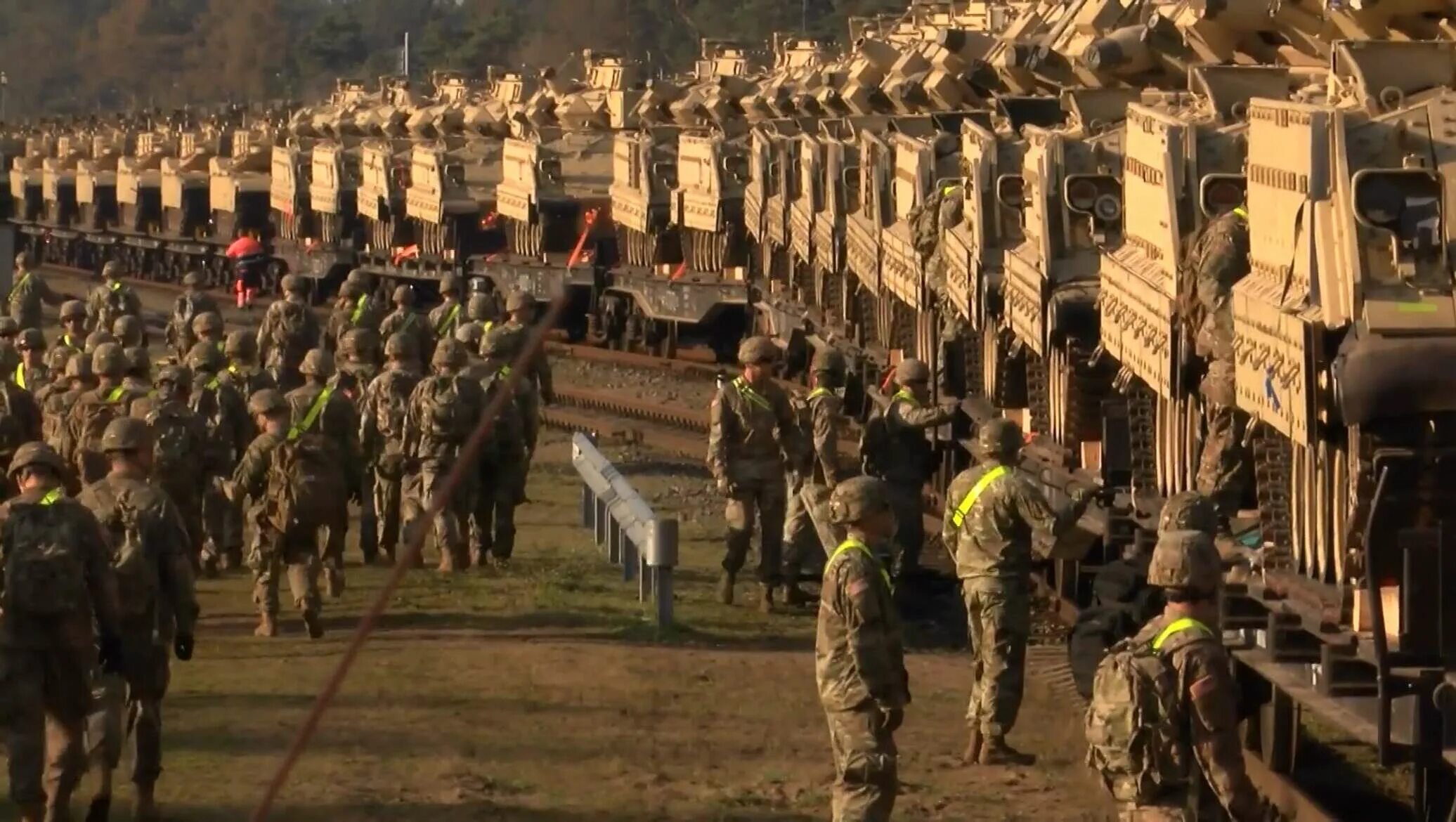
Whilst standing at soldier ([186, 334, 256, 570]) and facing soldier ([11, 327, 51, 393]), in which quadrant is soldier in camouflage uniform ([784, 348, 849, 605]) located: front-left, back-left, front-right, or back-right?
back-right

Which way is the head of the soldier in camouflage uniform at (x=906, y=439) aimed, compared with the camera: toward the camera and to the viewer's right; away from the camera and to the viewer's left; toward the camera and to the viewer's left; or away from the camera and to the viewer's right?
away from the camera and to the viewer's right

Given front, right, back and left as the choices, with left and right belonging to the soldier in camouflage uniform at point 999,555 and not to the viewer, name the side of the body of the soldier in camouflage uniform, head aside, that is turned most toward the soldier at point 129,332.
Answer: left

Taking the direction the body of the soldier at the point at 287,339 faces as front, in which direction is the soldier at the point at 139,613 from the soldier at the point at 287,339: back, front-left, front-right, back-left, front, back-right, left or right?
back

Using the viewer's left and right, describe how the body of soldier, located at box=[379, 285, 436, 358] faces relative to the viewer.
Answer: facing away from the viewer

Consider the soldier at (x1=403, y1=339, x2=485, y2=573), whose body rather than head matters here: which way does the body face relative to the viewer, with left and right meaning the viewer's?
facing away from the viewer

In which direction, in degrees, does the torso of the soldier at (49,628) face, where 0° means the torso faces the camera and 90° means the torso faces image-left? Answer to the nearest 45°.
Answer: approximately 180°

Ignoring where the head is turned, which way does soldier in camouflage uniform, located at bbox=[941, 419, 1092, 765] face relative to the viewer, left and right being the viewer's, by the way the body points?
facing away from the viewer and to the right of the viewer

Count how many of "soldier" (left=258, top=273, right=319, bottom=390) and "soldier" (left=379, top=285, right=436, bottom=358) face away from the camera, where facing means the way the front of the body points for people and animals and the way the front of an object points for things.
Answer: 2

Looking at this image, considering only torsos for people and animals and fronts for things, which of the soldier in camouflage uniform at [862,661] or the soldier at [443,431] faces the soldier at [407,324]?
the soldier at [443,431]
